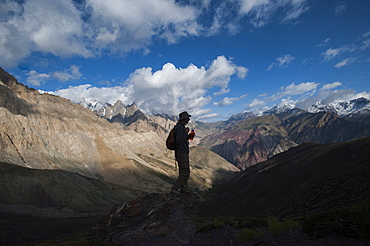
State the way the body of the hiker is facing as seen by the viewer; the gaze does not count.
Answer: to the viewer's right
